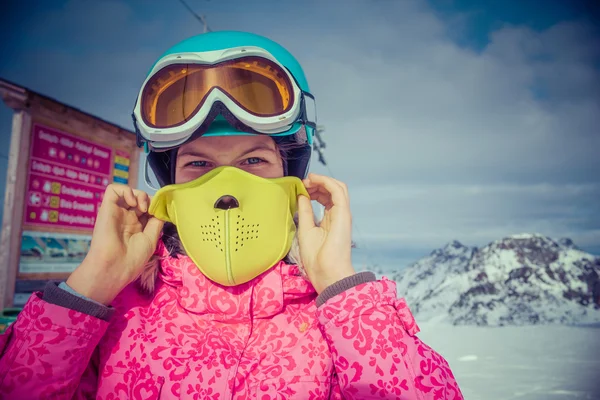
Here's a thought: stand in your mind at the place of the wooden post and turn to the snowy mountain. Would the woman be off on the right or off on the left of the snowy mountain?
right

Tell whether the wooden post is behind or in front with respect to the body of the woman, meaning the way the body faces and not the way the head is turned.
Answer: behind

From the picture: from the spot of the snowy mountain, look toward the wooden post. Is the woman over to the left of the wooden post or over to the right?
left

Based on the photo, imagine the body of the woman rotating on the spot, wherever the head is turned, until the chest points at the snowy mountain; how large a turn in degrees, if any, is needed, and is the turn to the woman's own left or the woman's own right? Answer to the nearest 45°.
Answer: approximately 135° to the woman's own left

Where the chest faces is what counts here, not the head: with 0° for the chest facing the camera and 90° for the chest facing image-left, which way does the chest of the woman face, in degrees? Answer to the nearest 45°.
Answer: approximately 0°
